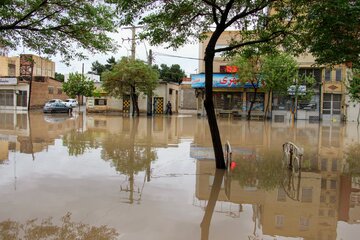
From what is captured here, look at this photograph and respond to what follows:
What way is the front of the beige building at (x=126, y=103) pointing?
toward the camera

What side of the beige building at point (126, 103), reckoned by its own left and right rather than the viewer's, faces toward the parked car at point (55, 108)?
right
